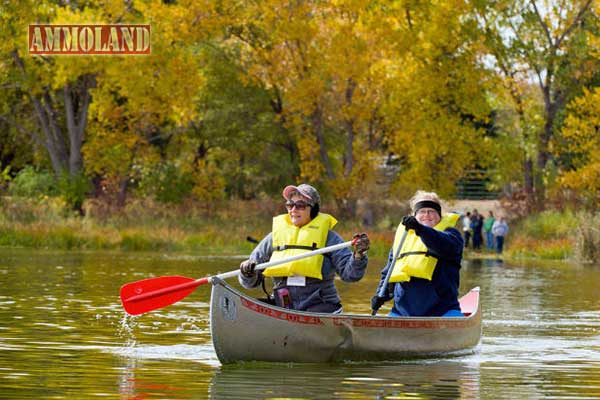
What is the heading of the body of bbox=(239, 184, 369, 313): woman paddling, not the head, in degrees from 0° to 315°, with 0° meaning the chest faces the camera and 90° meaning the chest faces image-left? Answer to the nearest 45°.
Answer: approximately 45°

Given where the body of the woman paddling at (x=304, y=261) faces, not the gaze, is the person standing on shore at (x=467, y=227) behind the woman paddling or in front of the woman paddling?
behind

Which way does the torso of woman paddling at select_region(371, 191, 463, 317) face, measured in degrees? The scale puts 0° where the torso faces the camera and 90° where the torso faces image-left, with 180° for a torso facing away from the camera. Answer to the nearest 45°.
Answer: approximately 45°

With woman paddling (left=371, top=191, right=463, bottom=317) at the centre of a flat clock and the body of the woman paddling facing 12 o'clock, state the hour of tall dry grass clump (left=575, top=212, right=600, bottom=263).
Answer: The tall dry grass clump is roughly at 5 o'clock from the woman paddling.

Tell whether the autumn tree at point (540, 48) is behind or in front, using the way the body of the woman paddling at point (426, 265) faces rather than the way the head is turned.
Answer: behind

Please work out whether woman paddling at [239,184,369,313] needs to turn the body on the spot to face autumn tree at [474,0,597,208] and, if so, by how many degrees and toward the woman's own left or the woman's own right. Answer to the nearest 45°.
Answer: approximately 135° to the woman's own right

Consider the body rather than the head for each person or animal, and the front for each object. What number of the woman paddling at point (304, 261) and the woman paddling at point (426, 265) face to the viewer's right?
0

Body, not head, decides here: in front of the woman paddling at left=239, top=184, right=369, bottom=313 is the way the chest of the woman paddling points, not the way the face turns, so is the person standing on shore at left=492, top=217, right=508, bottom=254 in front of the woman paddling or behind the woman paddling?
behind

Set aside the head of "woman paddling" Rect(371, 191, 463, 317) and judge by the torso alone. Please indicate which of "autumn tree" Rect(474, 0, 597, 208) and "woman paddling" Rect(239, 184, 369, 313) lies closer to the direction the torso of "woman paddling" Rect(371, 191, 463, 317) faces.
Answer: the woman paddling
